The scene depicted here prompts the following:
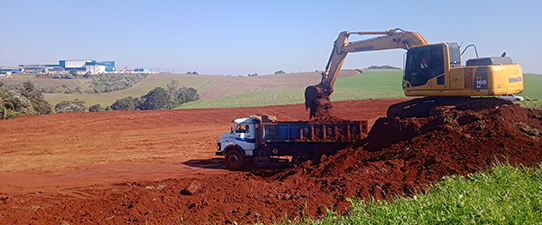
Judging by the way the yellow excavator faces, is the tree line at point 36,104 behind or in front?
in front

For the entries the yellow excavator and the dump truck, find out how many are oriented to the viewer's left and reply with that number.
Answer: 2

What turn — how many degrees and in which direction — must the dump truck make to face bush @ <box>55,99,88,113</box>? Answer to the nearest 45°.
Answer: approximately 45° to its right

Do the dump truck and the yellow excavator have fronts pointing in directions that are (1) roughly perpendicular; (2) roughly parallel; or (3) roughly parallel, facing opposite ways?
roughly parallel

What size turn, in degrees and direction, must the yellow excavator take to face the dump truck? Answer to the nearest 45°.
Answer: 0° — it already faces it

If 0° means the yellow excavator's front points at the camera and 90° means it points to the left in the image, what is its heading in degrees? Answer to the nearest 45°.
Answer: approximately 90°

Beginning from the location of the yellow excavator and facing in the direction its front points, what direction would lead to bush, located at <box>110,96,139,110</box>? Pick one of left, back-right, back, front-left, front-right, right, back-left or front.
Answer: front-right

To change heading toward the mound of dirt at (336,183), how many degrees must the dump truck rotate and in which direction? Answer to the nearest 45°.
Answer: approximately 90° to its left

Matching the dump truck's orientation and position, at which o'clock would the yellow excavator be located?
The yellow excavator is roughly at 6 o'clock from the dump truck.

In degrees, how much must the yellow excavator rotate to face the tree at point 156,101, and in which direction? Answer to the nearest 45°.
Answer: approximately 45° to its right

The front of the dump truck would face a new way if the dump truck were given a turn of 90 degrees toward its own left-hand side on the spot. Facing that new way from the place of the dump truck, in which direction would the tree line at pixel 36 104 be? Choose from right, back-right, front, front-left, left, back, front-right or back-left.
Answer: back-right

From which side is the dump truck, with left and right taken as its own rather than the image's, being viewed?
left
